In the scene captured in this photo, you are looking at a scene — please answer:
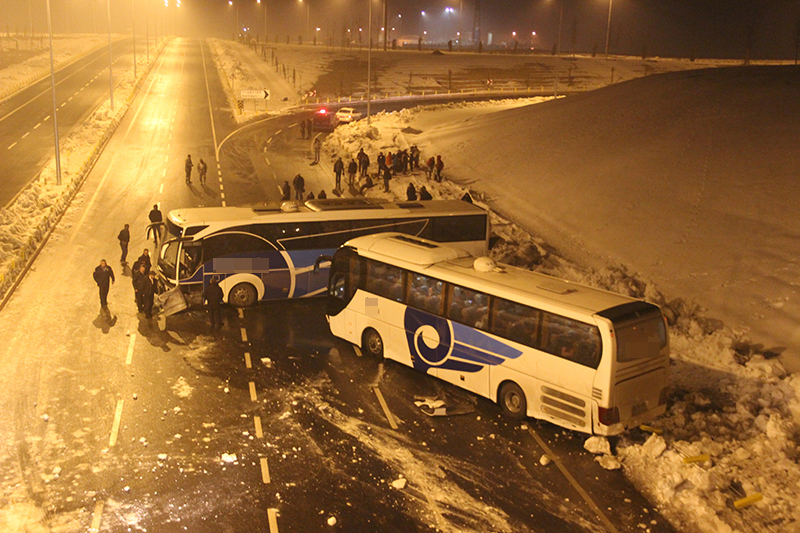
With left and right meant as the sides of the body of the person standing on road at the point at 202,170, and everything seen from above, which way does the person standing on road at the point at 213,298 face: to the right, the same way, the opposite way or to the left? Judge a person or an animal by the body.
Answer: the opposite way

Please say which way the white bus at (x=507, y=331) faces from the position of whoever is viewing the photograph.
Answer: facing away from the viewer and to the left of the viewer

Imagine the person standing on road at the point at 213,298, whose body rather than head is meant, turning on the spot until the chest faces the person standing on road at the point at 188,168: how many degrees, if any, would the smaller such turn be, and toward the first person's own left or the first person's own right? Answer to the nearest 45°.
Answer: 0° — they already face them

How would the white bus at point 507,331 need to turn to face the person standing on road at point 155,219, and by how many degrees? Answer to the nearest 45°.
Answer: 0° — it already faces them

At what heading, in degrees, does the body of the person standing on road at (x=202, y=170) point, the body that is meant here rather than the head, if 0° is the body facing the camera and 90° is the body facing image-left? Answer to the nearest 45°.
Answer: approximately 0°

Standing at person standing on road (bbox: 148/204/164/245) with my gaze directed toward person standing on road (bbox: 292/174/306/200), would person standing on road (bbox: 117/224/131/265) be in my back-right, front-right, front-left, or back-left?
back-right

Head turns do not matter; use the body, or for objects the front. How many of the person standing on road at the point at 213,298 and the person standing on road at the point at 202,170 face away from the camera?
1

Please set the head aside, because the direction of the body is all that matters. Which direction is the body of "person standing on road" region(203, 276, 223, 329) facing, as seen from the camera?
away from the camera
